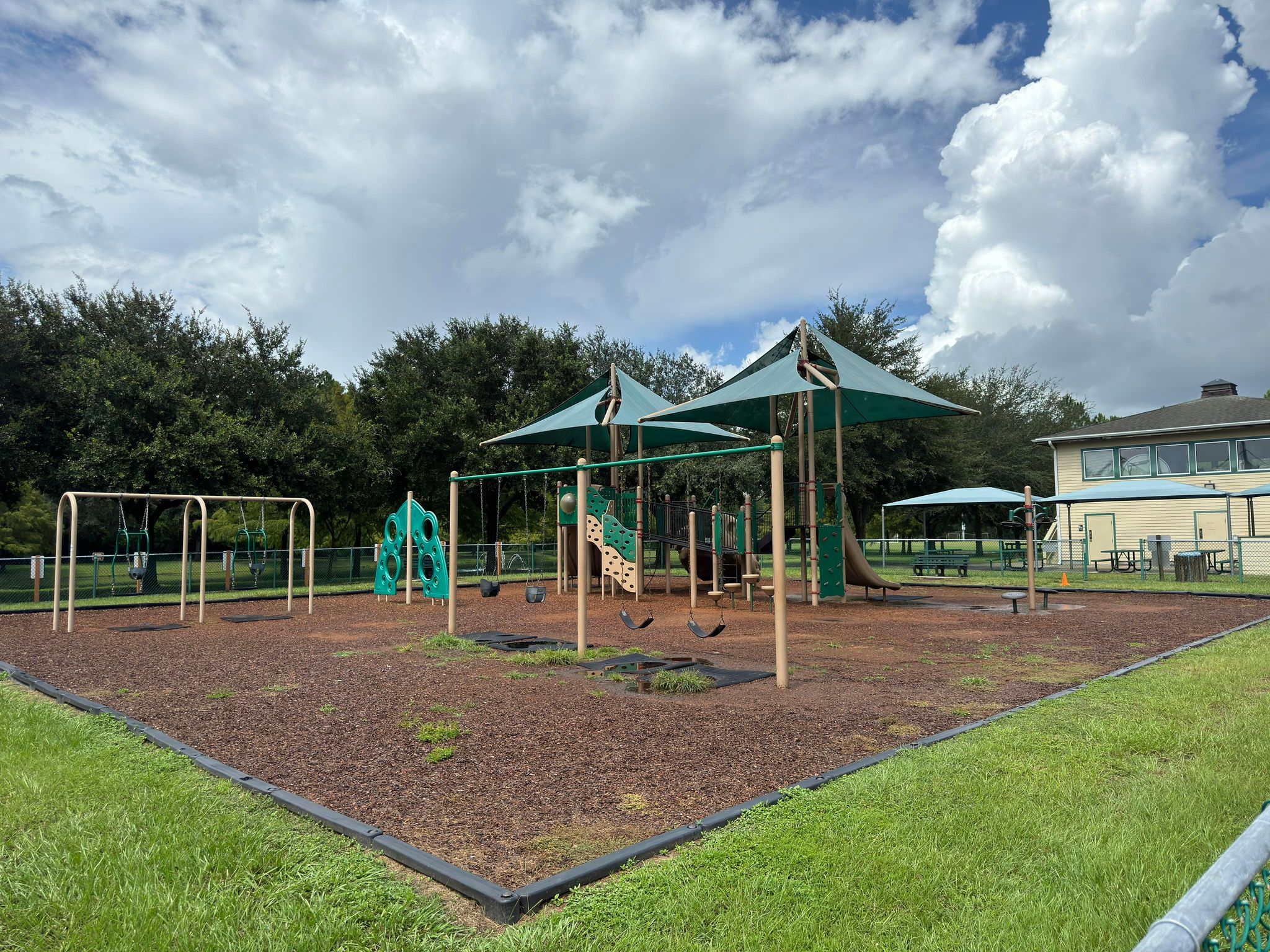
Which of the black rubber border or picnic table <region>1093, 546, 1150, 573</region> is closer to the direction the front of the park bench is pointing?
the black rubber border

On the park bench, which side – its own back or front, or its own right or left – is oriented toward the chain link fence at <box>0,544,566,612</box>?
right

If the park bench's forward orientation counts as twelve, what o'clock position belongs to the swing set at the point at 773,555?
The swing set is roughly at 12 o'clock from the park bench.

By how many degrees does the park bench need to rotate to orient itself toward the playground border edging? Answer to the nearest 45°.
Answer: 0° — it already faces it

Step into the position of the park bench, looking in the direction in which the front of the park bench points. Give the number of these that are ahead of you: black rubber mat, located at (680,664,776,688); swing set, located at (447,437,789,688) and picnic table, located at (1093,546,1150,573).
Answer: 2

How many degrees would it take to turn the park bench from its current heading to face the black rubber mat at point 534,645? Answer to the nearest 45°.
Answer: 0° — it already faces it

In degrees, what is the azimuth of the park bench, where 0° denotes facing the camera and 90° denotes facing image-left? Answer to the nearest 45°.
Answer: approximately 0°

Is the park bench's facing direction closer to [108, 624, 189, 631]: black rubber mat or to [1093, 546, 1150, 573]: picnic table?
the black rubber mat

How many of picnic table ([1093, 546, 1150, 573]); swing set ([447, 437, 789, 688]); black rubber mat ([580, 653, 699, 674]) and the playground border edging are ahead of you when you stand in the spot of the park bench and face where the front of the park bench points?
3

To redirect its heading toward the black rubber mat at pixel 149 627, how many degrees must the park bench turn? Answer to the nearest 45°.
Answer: approximately 45° to its right

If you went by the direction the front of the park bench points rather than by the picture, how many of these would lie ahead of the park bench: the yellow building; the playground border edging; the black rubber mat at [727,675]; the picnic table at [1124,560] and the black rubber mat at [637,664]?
3

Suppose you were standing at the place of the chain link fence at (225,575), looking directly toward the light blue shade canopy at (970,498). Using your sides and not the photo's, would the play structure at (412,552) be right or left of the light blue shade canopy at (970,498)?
right

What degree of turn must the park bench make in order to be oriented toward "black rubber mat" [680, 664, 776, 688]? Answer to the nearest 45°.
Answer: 0° — it already faces it

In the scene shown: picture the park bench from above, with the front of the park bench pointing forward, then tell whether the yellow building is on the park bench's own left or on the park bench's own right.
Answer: on the park bench's own left
